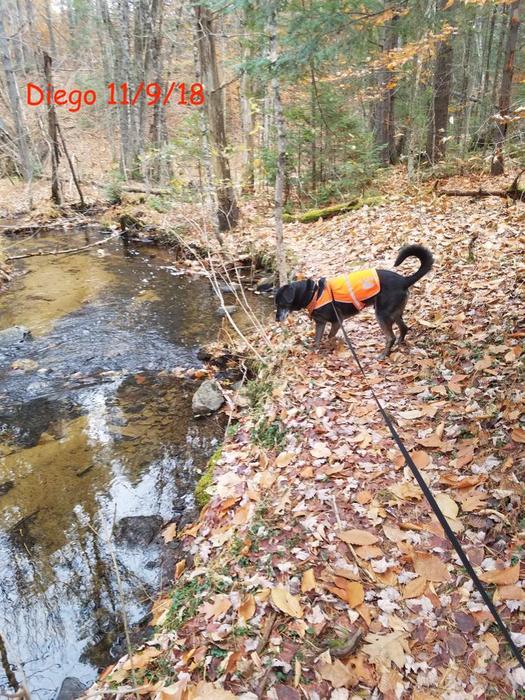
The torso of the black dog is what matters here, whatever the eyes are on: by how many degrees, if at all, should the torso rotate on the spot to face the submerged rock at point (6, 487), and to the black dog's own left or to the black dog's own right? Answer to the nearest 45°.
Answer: approximately 45° to the black dog's own left

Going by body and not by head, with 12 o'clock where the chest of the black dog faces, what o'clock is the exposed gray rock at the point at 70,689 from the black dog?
The exposed gray rock is roughly at 10 o'clock from the black dog.

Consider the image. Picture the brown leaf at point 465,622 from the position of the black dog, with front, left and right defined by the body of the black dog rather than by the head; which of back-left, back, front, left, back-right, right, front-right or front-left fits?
left

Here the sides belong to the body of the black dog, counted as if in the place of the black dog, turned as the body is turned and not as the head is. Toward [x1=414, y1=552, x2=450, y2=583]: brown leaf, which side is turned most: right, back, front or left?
left

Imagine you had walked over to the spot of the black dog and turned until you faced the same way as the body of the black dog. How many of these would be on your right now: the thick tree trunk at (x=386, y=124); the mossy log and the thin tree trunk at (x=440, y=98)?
3

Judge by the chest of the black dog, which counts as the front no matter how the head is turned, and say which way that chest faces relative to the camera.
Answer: to the viewer's left

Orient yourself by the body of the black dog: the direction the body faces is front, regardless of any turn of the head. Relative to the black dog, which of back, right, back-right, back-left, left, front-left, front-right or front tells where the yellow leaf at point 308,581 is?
left

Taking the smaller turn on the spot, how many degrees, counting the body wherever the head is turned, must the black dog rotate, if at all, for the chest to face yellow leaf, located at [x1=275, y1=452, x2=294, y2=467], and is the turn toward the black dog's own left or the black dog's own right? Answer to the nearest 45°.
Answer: approximately 90° to the black dog's own left

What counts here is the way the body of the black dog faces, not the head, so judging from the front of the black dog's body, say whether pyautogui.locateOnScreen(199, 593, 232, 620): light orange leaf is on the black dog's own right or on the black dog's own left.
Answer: on the black dog's own left

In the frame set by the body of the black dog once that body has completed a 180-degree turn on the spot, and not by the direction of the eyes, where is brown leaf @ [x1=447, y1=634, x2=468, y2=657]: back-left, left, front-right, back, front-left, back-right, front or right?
right

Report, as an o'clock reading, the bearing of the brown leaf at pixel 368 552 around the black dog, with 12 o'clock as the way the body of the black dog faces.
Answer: The brown leaf is roughly at 9 o'clock from the black dog.

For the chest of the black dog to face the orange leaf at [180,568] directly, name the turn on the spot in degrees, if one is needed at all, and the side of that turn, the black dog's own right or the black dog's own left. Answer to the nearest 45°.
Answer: approximately 45° to the black dog's own left
